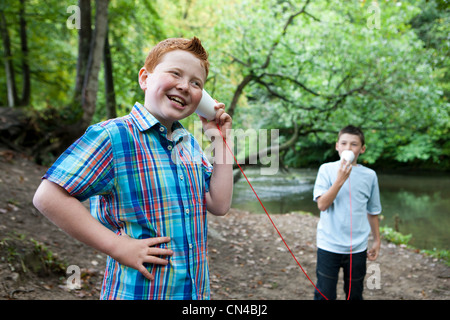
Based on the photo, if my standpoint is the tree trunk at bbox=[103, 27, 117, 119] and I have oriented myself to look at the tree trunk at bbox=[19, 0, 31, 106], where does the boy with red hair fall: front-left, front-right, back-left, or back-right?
back-left

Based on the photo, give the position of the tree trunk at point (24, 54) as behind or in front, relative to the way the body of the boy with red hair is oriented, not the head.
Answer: behind

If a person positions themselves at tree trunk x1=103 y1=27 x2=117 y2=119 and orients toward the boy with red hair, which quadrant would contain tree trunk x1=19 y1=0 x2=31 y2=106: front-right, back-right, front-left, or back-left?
back-right

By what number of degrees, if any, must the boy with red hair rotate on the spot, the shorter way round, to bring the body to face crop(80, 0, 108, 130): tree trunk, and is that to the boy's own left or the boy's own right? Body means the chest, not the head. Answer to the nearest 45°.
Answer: approximately 135° to the boy's own left

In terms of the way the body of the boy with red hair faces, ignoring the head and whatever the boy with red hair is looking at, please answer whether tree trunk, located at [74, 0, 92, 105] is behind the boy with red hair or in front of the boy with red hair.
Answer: behind

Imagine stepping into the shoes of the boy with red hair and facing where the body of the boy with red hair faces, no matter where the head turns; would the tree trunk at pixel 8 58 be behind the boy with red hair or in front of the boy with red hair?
behind

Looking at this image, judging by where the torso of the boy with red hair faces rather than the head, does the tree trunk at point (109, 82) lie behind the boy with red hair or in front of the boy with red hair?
behind

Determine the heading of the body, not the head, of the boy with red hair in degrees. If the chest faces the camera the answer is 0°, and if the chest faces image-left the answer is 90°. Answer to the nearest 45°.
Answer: approximately 315°
